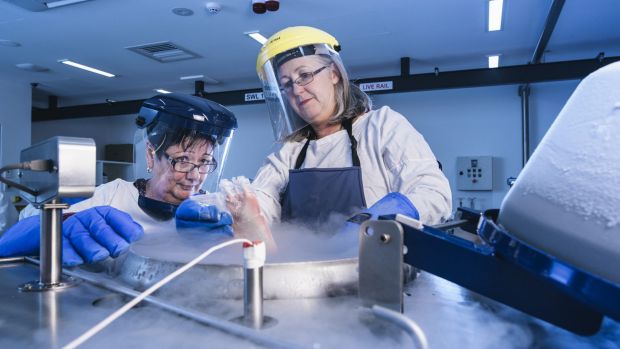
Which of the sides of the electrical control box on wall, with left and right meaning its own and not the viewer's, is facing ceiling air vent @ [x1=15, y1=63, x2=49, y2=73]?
right

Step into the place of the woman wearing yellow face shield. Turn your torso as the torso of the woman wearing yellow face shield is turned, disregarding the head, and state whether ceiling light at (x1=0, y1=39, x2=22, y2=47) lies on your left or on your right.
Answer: on your right

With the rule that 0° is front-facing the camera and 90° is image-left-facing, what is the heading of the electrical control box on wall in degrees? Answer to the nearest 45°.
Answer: approximately 0°

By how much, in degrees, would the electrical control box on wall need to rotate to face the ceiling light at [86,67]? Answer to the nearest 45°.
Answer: approximately 90° to its right

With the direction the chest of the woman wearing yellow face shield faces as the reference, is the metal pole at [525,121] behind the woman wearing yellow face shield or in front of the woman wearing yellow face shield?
behind

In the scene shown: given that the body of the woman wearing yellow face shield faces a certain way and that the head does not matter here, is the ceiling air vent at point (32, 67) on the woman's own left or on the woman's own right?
on the woman's own right

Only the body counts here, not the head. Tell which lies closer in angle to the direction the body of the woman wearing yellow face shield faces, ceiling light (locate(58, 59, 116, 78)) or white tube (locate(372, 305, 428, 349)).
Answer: the white tube

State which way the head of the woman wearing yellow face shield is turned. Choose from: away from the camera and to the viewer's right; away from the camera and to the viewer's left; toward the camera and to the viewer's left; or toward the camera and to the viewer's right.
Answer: toward the camera and to the viewer's left

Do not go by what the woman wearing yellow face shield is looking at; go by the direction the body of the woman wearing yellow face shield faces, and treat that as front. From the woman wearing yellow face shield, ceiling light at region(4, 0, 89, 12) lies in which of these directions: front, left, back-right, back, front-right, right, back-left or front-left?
right

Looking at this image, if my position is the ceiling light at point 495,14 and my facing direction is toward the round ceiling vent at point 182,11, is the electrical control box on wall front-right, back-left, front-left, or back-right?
back-right

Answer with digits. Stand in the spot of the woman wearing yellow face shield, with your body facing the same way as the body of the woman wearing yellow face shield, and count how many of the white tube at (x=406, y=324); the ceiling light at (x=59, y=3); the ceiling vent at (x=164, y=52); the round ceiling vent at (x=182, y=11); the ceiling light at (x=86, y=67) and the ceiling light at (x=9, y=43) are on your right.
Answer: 5

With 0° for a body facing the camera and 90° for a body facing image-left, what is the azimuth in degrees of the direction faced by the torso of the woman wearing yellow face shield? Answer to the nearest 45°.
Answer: approximately 45°

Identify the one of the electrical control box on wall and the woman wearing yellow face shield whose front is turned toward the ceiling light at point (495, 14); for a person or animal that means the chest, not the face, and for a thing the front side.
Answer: the electrical control box on wall

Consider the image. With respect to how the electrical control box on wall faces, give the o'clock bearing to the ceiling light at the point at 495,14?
The ceiling light is roughly at 12 o'clock from the electrical control box on wall.

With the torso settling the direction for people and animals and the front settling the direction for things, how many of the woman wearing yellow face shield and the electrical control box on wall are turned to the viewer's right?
0

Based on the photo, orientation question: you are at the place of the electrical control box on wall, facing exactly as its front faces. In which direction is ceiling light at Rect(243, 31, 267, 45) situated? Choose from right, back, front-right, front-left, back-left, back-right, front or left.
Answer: front-right
